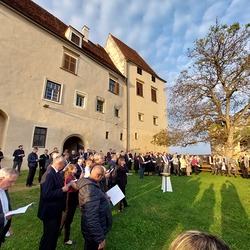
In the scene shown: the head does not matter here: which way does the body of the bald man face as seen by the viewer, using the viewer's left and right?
facing to the right of the viewer

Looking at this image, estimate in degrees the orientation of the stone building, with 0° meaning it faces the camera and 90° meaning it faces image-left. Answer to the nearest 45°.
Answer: approximately 315°

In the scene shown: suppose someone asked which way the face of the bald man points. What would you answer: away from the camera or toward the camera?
away from the camera

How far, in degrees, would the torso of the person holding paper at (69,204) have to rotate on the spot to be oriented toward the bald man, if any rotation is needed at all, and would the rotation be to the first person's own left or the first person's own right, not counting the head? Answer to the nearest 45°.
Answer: approximately 90° to the first person's own right

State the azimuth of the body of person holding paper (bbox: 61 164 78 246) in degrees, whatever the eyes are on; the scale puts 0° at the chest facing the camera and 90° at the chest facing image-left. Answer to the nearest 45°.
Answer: approximately 270°

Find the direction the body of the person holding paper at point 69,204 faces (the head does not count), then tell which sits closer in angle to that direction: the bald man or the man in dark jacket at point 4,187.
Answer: the bald man

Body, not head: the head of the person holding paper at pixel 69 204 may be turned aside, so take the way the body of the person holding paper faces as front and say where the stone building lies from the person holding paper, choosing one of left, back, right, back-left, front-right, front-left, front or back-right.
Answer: left

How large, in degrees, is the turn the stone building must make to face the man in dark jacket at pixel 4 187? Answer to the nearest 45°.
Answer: approximately 45° to its right

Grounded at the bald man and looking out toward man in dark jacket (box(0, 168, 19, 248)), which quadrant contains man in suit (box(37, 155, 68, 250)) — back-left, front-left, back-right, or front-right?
front-right

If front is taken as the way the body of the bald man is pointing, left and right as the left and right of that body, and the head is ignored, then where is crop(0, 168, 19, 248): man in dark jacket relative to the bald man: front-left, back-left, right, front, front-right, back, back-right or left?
back
